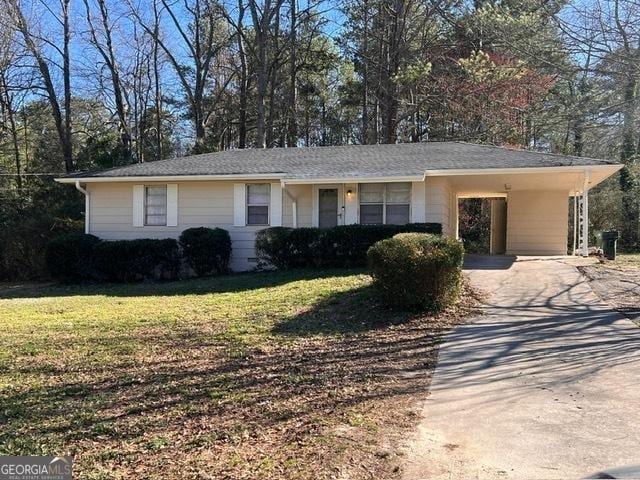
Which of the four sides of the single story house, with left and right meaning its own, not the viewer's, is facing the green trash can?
left

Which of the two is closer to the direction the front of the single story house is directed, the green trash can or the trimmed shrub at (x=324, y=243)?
the trimmed shrub

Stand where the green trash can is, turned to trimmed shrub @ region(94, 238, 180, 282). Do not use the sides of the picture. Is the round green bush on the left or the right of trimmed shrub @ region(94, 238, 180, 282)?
left

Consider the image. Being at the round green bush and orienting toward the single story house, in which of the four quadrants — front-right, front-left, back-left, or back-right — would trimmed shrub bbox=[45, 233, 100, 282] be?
front-left

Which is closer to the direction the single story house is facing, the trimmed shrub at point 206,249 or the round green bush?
the round green bush

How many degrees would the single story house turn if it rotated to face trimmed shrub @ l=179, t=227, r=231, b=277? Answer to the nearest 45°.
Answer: approximately 90° to its right

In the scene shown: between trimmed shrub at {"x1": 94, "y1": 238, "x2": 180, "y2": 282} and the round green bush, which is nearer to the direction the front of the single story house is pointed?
the round green bush

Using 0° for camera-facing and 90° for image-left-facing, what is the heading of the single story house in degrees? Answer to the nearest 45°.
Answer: approximately 0°

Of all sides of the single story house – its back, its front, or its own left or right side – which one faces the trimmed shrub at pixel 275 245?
front

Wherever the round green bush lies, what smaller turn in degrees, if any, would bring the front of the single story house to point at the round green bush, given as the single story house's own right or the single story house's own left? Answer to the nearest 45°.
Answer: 0° — it already faces it

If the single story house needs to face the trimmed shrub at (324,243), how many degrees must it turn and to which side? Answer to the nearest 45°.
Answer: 0° — it already faces it

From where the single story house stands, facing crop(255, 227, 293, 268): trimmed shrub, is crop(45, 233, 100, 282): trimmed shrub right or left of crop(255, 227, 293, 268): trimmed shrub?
right

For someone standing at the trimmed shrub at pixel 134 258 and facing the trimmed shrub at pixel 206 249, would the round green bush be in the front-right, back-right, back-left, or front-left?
front-right

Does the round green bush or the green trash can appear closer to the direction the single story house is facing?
the round green bush
